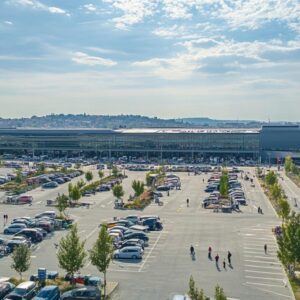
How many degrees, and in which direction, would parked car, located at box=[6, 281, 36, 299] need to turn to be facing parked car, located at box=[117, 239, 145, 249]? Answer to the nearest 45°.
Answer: approximately 180°

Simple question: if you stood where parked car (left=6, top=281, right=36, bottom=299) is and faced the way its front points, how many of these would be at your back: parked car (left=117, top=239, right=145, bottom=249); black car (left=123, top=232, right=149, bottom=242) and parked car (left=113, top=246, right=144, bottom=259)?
3

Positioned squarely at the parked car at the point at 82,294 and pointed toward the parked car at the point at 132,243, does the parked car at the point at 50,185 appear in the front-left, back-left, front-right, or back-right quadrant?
front-left

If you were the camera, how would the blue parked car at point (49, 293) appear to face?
facing the viewer and to the left of the viewer

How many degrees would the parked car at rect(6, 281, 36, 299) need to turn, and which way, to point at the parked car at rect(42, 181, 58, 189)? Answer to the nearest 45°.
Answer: approximately 135° to its right
